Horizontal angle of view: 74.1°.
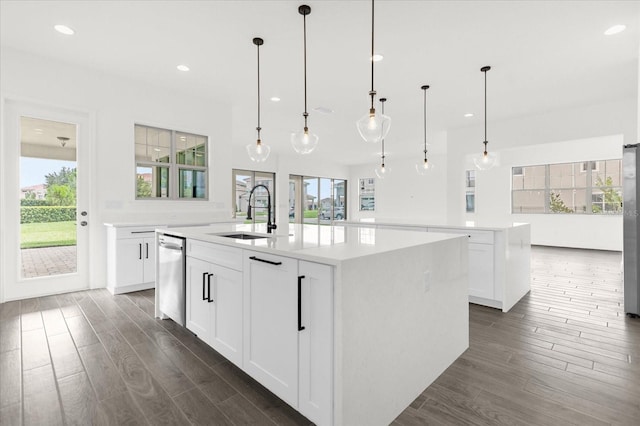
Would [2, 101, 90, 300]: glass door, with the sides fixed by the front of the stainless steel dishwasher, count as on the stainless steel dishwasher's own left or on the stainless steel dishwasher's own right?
on the stainless steel dishwasher's own right

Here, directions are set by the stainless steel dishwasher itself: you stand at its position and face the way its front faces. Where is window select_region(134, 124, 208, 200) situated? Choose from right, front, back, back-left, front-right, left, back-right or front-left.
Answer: back-right

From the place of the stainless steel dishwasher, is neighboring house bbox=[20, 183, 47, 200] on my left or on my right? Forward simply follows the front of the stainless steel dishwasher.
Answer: on my right

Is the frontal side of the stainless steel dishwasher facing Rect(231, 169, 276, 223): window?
no

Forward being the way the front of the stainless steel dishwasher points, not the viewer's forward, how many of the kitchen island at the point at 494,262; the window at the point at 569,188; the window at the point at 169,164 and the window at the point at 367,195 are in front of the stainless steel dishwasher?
0

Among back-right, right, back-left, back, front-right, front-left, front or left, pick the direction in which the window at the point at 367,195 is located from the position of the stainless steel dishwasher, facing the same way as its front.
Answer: back

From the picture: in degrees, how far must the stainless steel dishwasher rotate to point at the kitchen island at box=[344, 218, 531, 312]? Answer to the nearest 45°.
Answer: approximately 135° to its left

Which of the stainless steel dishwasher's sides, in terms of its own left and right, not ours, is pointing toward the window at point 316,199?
back

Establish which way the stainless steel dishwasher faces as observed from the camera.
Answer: facing the viewer and to the left of the viewer

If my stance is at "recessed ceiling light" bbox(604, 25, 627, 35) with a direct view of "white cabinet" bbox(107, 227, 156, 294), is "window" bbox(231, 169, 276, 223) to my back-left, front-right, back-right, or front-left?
front-right
